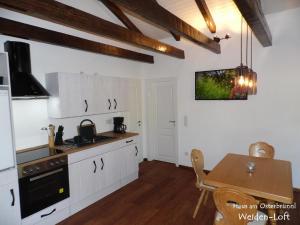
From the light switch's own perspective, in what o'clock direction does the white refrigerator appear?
The white refrigerator is roughly at 1 o'clock from the light switch.

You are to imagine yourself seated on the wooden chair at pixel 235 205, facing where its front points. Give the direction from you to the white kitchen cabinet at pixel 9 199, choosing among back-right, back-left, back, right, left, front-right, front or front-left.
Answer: back-left

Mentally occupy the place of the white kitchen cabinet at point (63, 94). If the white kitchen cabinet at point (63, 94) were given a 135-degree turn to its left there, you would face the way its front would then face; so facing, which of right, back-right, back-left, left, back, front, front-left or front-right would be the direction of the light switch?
right

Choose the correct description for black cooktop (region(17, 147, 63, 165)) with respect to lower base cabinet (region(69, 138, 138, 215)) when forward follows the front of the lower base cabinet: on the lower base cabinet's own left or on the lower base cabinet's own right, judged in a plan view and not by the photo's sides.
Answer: on the lower base cabinet's own right

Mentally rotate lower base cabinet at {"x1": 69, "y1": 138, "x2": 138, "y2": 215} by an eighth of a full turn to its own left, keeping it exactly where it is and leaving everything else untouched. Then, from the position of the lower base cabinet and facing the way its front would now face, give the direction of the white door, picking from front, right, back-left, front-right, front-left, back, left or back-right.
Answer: front-left

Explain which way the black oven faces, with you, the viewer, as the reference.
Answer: facing the viewer and to the right of the viewer

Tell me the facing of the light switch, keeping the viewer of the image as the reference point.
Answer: facing the viewer

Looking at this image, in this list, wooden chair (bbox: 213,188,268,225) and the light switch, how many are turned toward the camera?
1

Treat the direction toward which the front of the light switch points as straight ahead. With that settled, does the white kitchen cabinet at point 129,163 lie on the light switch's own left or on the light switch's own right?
on the light switch's own right

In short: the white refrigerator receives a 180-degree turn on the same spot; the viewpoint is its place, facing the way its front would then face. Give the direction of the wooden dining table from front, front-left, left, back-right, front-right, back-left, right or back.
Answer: back

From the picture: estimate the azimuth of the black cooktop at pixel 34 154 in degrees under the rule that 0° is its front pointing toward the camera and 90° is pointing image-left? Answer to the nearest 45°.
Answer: approximately 315°

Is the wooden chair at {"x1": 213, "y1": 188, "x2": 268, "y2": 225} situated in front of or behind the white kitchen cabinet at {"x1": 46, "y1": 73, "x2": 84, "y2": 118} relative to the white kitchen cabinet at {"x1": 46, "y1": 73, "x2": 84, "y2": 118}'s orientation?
in front
